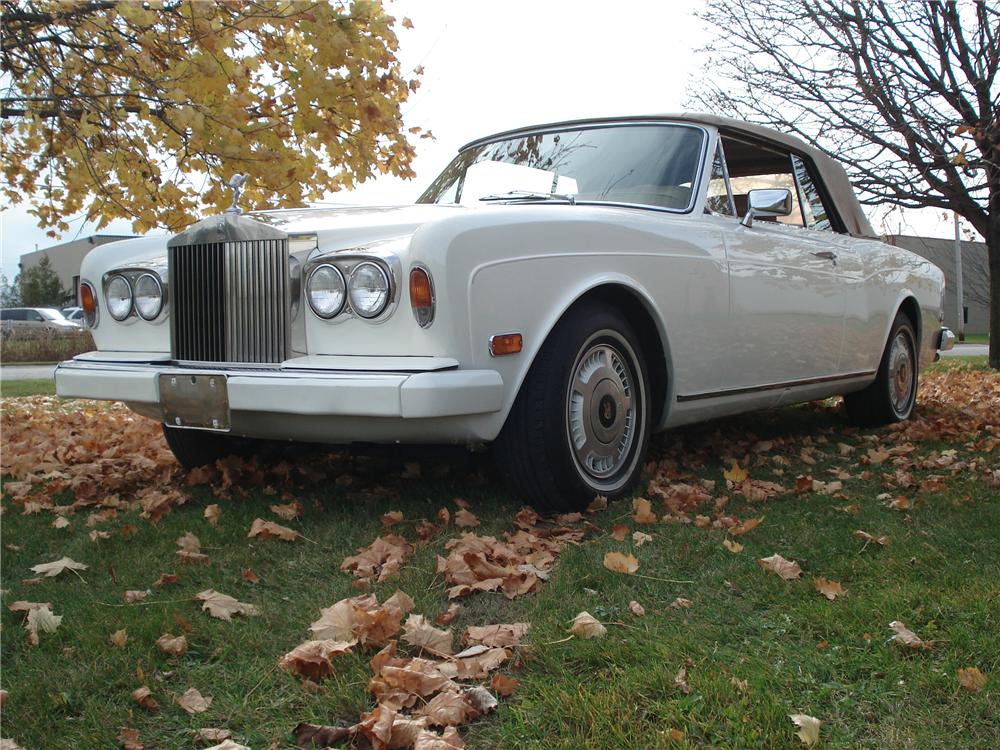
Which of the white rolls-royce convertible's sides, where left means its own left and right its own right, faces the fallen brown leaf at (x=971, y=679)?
left

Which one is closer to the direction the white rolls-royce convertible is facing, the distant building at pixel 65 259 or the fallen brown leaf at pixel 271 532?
the fallen brown leaf

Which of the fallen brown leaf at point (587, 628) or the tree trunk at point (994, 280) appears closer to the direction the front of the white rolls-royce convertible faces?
the fallen brown leaf

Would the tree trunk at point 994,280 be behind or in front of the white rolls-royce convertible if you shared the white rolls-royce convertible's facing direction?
behind

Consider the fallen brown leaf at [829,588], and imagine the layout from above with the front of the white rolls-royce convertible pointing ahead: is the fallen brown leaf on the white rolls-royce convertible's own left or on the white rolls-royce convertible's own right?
on the white rolls-royce convertible's own left

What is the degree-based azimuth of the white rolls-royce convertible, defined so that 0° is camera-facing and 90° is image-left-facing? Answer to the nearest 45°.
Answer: approximately 45°
